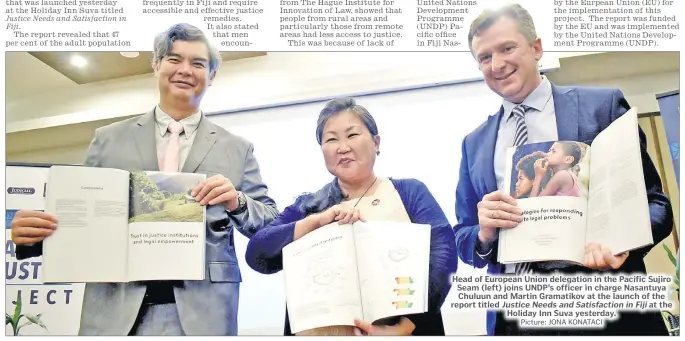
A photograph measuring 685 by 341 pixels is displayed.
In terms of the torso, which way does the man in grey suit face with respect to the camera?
toward the camera

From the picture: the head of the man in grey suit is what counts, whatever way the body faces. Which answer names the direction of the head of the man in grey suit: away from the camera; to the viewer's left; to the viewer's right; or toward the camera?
toward the camera

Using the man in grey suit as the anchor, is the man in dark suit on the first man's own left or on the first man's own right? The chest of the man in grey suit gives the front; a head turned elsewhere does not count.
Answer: on the first man's own left
